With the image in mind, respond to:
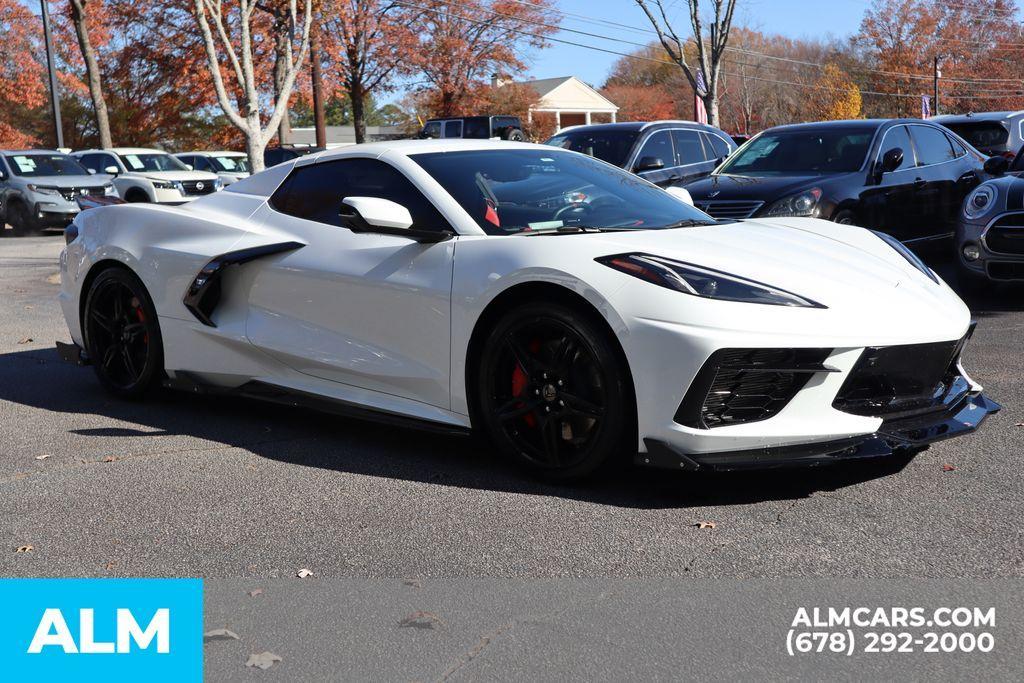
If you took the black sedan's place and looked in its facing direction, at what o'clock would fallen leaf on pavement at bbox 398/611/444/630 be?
The fallen leaf on pavement is roughly at 11 o'clock from the black sedan.

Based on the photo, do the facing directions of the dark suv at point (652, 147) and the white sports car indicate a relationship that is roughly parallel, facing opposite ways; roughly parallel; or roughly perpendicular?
roughly perpendicular

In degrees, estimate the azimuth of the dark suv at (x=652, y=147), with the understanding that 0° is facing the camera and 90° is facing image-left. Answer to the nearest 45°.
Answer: approximately 45°

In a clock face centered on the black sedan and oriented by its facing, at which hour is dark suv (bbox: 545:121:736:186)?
The dark suv is roughly at 3 o'clock from the black sedan.

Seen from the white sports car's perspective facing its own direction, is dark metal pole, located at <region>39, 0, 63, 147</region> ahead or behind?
behind

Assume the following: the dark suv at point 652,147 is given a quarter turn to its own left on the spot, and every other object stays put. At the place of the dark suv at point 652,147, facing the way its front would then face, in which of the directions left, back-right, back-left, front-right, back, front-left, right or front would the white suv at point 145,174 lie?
back

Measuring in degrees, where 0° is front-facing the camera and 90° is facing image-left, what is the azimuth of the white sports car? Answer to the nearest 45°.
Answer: approximately 315°

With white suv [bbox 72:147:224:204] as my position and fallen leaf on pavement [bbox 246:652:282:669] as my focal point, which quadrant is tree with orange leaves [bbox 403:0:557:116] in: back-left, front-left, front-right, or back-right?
back-left

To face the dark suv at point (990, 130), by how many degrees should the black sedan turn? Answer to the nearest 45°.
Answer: approximately 135° to its right

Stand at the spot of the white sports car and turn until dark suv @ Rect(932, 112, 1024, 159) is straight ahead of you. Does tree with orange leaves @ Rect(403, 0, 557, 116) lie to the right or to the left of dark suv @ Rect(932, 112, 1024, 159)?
left

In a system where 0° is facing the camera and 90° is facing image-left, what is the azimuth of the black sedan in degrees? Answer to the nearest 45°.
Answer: approximately 45°
